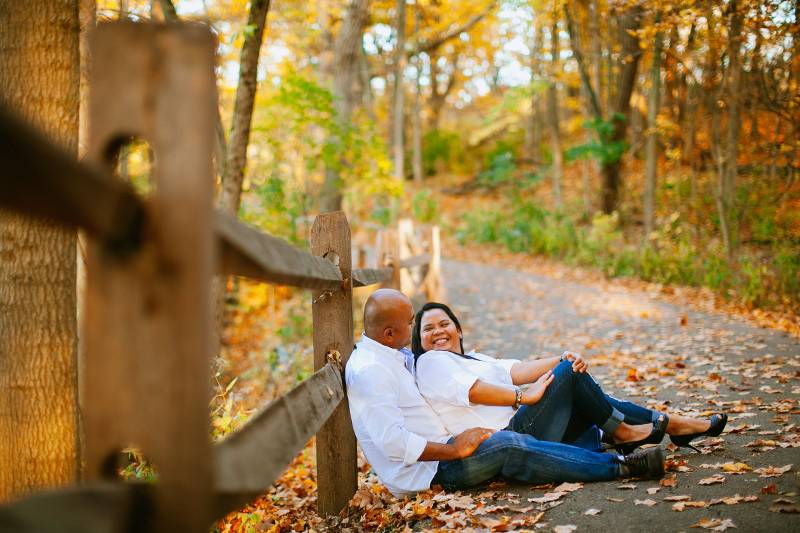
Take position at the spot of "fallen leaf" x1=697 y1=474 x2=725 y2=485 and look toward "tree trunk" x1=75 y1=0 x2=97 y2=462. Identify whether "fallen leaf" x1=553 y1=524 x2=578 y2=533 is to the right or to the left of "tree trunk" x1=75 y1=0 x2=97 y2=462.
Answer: left

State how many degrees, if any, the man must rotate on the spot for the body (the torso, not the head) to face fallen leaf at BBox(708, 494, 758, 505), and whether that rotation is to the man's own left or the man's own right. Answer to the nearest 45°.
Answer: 0° — they already face it

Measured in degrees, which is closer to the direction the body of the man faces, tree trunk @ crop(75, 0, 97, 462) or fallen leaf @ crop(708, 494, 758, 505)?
the fallen leaf

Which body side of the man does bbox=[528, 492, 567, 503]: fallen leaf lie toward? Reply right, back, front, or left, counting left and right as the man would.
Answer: front

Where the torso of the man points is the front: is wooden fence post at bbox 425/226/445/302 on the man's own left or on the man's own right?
on the man's own left

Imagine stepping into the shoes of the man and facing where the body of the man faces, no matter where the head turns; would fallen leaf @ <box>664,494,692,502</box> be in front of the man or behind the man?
in front

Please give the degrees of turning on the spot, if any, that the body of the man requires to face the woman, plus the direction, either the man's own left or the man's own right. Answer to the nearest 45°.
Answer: approximately 45° to the man's own left

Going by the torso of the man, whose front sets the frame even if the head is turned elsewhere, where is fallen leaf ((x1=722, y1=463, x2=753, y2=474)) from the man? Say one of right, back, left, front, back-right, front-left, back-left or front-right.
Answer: front

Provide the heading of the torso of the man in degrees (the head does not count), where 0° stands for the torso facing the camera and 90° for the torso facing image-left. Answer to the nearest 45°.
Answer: approximately 270°

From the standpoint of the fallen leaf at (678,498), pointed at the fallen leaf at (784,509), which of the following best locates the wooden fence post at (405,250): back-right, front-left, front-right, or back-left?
back-left

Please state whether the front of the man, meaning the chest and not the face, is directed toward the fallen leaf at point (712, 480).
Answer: yes

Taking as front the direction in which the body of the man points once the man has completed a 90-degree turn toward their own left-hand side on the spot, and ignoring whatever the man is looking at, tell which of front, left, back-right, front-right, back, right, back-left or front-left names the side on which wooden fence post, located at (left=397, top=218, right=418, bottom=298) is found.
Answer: front

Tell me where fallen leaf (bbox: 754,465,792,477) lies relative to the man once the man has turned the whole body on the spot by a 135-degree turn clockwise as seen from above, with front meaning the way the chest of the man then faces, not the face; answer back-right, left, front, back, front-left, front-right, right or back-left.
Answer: back-left

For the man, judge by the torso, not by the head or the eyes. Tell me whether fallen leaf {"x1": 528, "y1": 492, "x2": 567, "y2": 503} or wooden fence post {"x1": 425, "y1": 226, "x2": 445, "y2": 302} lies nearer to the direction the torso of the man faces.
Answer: the fallen leaf

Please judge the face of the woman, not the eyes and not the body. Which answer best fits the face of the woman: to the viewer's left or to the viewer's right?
to the viewer's left

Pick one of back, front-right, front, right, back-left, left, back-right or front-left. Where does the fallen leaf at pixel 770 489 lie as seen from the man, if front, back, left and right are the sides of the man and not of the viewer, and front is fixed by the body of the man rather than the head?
front

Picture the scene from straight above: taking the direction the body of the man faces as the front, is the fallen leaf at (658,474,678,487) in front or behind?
in front

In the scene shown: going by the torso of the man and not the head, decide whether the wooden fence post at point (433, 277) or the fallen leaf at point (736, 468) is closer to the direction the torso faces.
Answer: the fallen leaf
